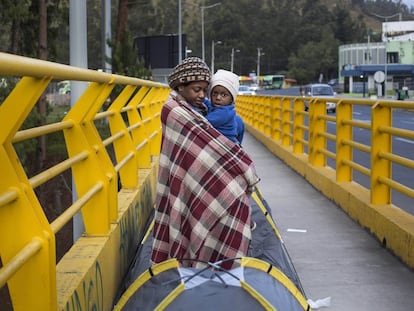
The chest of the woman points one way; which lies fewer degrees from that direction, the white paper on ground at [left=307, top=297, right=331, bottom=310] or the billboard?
the white paper on ground

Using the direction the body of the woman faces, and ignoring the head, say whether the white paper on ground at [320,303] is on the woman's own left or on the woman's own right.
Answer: on the woman's own left

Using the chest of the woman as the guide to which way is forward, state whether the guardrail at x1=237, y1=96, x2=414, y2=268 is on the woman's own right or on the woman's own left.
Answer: on the woman's own left

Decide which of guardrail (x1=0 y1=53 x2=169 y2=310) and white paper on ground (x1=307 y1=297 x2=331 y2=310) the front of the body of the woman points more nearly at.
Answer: the white paper on ground
